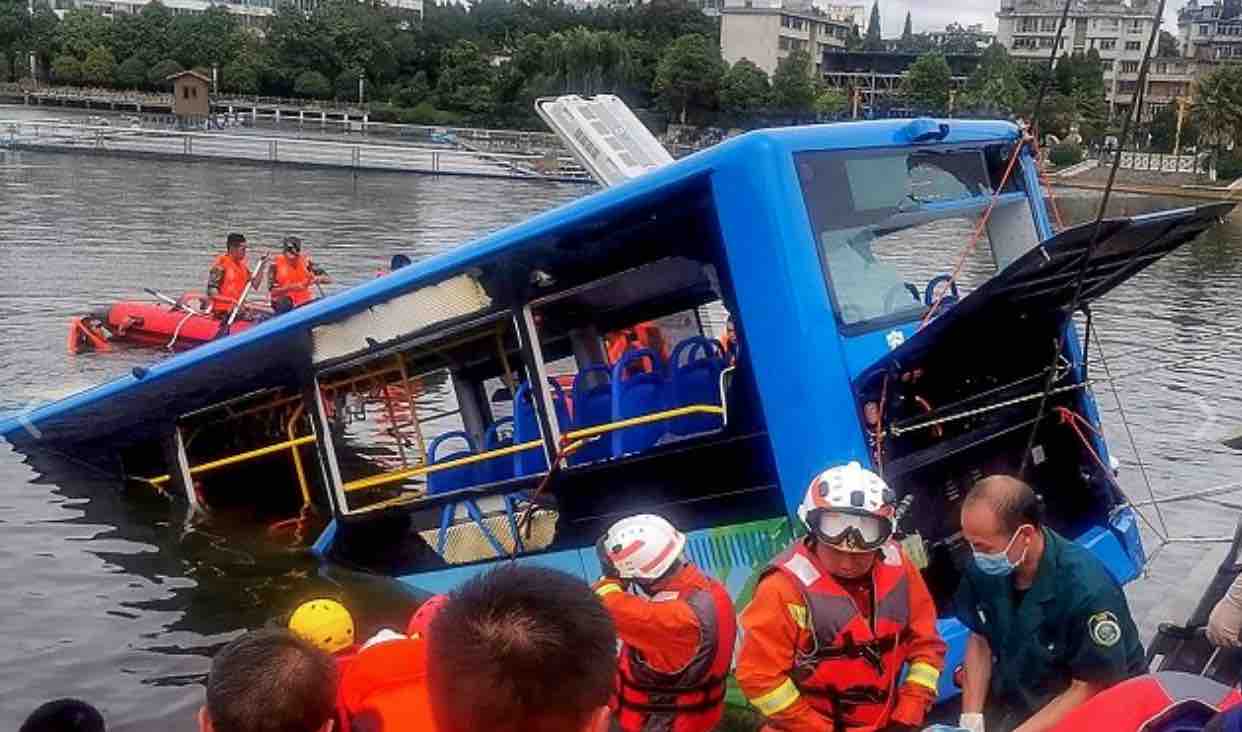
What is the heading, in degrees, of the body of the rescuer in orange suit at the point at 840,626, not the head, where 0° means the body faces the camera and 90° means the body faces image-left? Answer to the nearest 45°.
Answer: approximately 0°

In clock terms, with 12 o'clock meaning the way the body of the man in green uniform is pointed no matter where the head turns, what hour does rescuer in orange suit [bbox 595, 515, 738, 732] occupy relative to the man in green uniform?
The rescuer in orange suit is roughly at 1 o'clock from the man in green uniform.

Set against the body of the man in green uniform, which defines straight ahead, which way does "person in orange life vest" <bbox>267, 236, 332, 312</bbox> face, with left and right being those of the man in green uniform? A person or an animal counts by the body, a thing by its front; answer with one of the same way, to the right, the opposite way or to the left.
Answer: to the left

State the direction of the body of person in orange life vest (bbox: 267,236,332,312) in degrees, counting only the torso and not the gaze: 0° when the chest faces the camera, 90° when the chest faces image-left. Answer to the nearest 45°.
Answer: approximately 0°

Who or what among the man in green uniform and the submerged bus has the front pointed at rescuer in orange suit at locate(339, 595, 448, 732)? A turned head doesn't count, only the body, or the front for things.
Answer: the man in green uniform

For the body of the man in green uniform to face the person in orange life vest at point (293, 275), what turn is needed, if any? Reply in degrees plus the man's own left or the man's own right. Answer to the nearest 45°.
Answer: approximately 90° to the man's own right

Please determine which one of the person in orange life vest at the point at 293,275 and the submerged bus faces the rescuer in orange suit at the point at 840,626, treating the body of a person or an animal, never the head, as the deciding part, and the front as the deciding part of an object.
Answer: the person in orange life vest at the point at 293,275

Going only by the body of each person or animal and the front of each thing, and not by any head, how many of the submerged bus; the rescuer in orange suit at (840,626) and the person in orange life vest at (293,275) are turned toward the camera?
2

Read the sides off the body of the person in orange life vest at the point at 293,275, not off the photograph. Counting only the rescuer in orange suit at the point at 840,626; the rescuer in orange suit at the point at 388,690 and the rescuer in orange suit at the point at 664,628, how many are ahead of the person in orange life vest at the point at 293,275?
3
